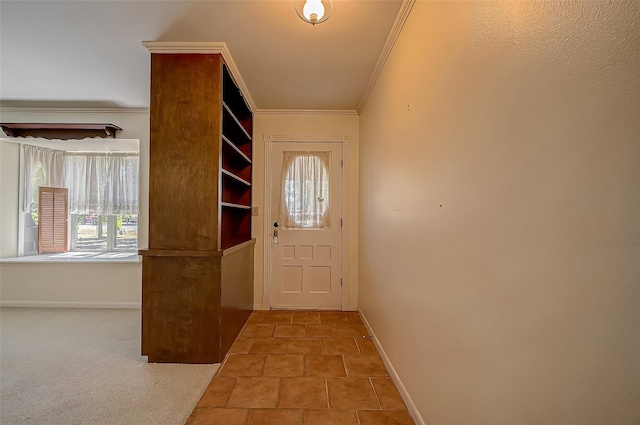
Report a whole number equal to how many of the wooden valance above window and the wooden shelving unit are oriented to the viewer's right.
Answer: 1

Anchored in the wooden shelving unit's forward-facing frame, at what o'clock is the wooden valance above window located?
The wooden valance above window is roughly at 8 o'clock from the wooden shelving unit.

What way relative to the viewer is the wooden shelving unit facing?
to the viewer's right

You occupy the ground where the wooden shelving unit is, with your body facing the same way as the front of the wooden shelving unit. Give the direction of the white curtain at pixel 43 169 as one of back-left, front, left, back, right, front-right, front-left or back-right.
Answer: back-left

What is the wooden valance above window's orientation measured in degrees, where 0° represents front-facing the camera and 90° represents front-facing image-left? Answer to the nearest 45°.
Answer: approximately 0°

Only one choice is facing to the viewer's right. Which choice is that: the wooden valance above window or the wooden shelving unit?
the wooden shelving unit

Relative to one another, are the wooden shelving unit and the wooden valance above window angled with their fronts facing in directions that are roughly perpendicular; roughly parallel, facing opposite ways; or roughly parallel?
roughly perpendicular

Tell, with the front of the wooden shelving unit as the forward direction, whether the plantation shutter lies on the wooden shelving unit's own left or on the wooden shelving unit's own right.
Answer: on the wooden shelving unit's own left

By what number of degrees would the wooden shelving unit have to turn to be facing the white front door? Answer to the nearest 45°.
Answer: approximately 45° to its left

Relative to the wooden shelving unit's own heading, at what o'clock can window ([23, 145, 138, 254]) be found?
The window is roughly at 8 o'clock from the wooden shelving unit.

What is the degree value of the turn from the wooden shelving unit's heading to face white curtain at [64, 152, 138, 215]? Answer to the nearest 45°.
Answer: approximately 135° to its left
